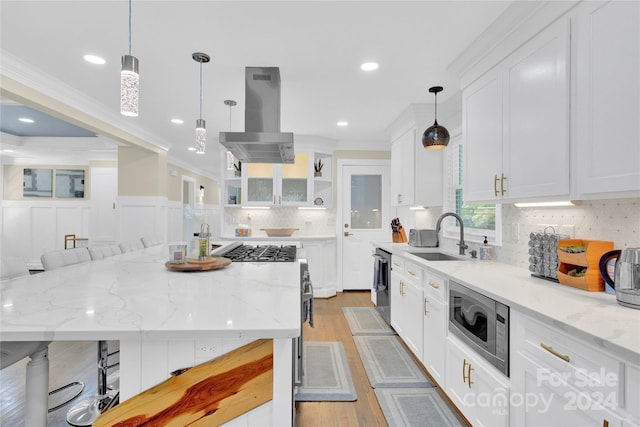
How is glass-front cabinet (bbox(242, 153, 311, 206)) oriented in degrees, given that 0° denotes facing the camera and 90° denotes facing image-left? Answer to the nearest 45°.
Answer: approximately 0°

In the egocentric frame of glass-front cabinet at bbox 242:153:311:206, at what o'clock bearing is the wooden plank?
The wooden plank is roughly at 12 o'clock from the glass-front cabinet.

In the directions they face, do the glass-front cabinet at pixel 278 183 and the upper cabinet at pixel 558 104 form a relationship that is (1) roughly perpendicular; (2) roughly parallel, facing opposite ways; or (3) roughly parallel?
roughly perpendicular

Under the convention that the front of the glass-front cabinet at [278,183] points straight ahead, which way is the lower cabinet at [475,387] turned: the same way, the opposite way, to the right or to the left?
to the right

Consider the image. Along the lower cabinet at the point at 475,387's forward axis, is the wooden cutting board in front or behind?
in front

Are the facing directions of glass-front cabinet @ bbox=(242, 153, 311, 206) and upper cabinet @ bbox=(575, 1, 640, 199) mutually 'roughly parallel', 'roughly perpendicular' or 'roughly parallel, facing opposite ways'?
roughly perpendicular

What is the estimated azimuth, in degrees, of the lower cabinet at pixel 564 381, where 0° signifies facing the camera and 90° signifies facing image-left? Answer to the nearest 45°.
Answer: approximately 45°

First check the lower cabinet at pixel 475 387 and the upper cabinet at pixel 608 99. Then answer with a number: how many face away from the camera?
0
